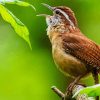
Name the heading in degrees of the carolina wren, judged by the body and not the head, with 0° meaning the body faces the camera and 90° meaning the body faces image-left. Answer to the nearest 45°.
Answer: approximately 90°
